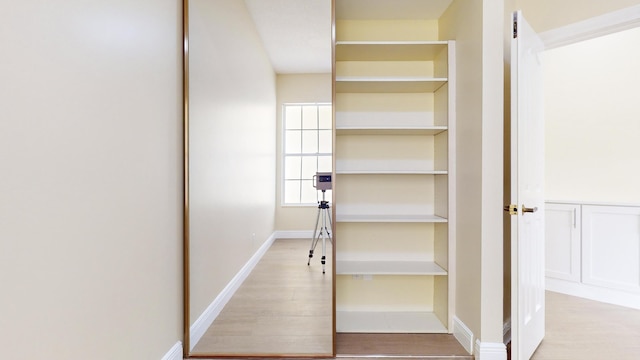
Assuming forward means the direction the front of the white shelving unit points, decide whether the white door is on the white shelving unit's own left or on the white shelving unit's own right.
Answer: on the white shelving unit's own left

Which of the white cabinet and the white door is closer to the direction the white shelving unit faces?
the white door

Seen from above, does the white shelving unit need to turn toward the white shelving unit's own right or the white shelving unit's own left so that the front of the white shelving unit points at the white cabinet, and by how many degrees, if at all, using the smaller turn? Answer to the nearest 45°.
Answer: approximately 135° to the white shelving unit's own left

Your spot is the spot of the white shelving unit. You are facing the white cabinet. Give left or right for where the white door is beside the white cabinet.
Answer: right

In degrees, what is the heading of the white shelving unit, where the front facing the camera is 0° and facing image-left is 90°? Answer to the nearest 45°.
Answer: approximately 0°
